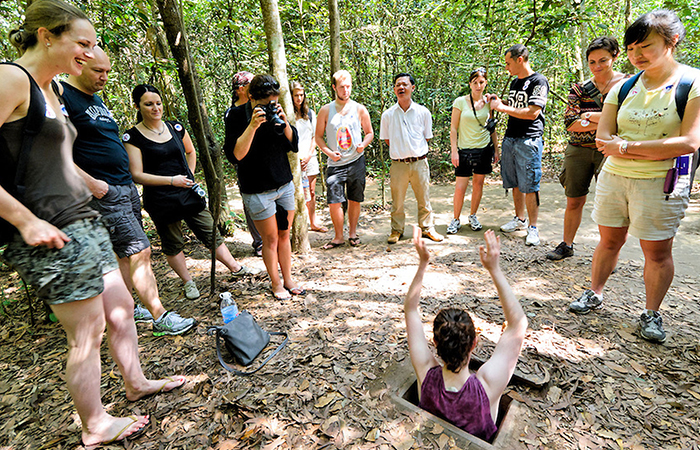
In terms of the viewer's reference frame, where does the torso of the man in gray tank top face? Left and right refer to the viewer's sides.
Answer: facing the viewer

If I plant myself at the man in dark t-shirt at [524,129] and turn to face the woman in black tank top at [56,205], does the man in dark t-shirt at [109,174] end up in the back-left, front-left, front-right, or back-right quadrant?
front-right

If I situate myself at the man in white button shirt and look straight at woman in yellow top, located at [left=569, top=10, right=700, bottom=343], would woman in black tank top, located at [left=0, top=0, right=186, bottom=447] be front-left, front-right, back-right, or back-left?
front-right

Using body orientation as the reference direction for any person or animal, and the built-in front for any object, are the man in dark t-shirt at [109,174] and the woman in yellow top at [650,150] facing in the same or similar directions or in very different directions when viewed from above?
very different directions

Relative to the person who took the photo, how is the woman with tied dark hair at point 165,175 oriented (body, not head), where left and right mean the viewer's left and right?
facing the viewer and to the right of the viewer

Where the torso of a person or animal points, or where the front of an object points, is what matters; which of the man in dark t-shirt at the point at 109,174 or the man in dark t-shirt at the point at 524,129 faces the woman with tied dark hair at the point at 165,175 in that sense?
the man in dark t-shirt at the point at 524,129

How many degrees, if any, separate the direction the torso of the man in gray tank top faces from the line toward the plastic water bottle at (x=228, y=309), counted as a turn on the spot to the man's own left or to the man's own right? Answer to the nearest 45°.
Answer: approximately 45° to the man's own right

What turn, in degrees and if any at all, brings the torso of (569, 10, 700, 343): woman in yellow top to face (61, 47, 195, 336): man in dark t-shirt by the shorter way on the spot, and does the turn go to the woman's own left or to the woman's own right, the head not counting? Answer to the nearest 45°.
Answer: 0° — they already face them

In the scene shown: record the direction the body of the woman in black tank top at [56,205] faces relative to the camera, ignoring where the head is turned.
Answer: to the viewer's right

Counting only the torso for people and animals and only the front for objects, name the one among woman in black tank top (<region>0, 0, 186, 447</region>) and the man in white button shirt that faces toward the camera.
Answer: the man in white button shirt

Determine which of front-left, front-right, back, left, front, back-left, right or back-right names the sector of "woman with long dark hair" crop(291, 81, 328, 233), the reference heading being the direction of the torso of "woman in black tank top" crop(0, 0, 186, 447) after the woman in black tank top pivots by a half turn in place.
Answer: back-right

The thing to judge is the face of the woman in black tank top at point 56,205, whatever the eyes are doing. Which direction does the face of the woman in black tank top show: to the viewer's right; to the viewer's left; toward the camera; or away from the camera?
to the viewer's right

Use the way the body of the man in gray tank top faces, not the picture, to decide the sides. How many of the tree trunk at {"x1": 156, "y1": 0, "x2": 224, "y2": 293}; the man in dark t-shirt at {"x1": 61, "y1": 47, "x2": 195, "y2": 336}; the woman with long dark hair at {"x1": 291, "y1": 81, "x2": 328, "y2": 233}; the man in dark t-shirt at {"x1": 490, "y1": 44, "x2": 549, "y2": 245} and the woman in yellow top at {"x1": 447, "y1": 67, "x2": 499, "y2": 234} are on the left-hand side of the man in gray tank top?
2

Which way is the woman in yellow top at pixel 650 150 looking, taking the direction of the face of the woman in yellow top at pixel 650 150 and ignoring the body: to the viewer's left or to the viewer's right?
to the viewer's left

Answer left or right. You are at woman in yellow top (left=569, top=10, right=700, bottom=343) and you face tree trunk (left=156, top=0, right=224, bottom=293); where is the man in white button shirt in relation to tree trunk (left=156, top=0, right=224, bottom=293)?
right

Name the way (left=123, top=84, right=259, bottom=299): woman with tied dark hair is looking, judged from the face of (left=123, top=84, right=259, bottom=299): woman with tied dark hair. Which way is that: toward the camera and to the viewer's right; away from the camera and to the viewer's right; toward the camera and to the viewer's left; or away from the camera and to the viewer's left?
toward the camera and to the viewer's right

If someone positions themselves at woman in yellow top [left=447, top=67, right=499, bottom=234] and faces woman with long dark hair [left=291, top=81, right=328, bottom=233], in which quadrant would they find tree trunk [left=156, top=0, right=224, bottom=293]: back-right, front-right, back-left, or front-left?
front-left

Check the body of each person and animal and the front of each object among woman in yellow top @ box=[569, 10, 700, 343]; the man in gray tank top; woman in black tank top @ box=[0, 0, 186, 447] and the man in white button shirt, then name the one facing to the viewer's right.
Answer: the woman in black tank top

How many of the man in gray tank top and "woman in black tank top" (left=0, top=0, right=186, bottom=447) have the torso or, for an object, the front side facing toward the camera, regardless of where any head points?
1

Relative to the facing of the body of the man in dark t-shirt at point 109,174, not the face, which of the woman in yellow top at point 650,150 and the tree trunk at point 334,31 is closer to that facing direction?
the woman in yellow top

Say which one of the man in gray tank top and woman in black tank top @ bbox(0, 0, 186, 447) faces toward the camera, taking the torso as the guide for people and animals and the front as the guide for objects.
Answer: the man in gray tank top
